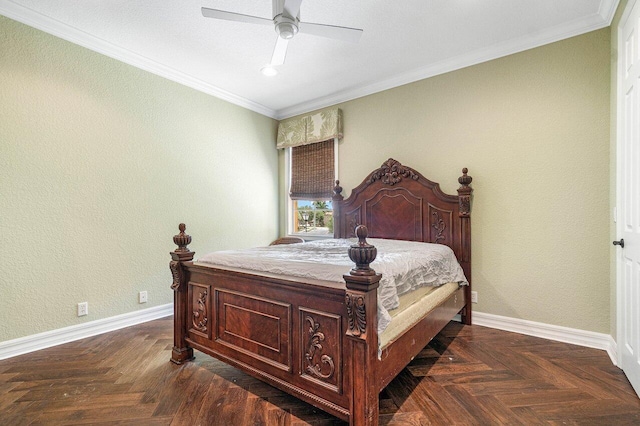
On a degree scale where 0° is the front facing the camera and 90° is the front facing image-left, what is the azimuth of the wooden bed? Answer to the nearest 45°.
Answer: approximately 45°

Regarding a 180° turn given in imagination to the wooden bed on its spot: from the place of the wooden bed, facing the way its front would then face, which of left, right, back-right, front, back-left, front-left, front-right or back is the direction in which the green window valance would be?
front-left

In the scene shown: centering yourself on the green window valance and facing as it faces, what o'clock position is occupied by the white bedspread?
The white bedspread is roughly at 10 o'clock from the green window valance.

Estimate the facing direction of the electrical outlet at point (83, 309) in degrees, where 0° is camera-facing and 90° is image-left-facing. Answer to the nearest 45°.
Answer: approximately 315°

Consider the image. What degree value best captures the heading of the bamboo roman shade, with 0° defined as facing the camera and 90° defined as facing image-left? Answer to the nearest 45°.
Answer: approximately 45°

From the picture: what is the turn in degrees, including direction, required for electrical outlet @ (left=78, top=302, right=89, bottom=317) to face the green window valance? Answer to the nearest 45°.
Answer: approximately 45° to its left

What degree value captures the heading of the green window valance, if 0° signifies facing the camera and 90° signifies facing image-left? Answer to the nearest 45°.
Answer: approximately 45°
